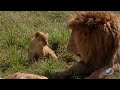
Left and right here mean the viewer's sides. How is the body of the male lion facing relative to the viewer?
facing to the left of the viewer

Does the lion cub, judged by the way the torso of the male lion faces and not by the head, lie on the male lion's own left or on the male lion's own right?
on the male lion's own right
